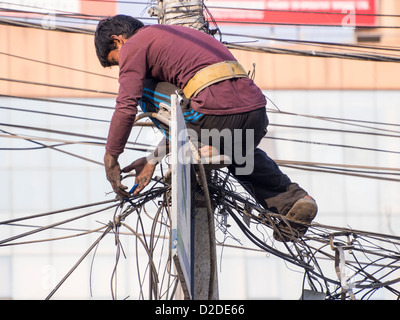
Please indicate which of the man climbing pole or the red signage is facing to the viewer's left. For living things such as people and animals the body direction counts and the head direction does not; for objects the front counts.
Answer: the man climbing pole

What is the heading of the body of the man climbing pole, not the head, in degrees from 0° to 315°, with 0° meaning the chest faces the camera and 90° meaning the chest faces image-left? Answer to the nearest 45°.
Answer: approximately 90°

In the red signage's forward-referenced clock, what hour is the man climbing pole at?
The man climbing pole is roughly at 12 o'clock from the red signage.

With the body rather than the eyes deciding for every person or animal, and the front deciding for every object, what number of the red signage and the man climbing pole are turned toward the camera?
1

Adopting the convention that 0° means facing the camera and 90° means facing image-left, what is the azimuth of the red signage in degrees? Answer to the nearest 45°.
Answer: approximately 0°

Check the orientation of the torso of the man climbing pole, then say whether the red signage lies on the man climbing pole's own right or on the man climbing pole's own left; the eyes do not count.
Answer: on the man climbing pole's own right

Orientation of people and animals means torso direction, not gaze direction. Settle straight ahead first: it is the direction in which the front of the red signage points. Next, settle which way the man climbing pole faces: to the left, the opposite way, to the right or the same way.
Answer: to the right
